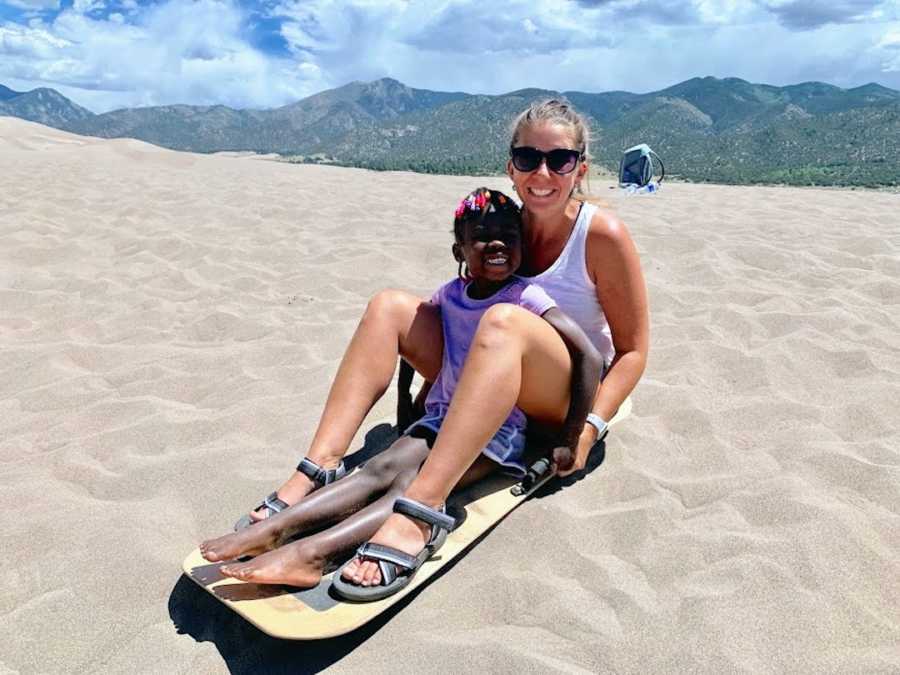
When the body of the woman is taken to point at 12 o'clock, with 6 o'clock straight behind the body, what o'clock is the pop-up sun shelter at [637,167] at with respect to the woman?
The pop-up sun shelter is roughly at 5 o'clock from the woman.

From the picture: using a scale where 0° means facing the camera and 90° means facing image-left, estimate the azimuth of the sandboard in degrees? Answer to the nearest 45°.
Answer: approximately 45°

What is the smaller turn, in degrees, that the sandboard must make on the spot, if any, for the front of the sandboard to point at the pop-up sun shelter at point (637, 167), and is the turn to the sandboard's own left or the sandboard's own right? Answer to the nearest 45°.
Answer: approximately 135° to the sandboard's own right

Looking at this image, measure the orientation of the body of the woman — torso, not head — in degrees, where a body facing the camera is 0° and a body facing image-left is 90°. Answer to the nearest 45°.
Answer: approximately 45°
